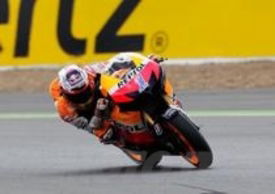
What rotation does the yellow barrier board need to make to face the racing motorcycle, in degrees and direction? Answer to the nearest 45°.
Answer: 0° — it already faces it

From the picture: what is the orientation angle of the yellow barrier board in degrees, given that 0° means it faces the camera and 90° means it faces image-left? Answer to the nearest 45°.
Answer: approximately 0°

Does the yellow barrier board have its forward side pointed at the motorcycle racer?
yes
